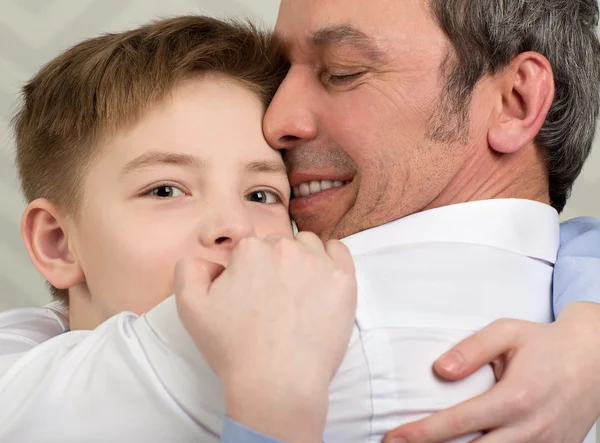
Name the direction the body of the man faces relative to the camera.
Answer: to the viewer's left

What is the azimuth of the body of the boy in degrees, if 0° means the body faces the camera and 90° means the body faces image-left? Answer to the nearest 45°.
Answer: approximately 315°

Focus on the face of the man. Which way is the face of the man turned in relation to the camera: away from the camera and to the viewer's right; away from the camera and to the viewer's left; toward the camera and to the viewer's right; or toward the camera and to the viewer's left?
toward the camera and to the viewer's left
